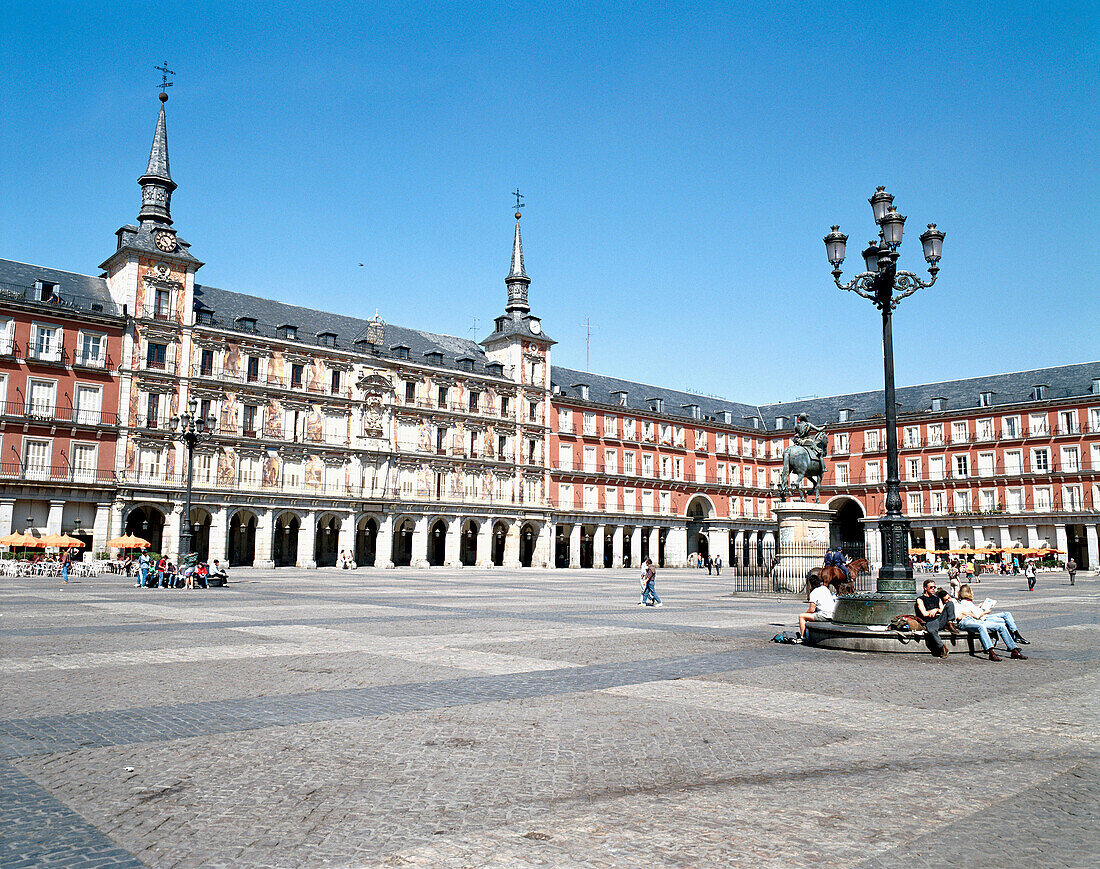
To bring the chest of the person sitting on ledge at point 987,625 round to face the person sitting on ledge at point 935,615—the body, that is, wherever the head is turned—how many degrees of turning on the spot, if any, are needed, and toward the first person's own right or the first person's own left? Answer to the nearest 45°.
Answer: approximately 90° to the first person's own right

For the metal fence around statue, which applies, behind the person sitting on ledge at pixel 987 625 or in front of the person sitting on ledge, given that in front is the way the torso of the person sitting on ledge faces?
behind

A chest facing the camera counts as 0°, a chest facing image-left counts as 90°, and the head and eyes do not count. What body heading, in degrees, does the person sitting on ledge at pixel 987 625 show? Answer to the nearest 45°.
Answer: approximately 315°

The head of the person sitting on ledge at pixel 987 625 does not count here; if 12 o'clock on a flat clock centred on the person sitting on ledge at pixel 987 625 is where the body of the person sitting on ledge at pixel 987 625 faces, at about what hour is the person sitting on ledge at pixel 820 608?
the person sitting on ledge at pixel 820 608 is roughly at 5 o'clock from the person sitting on ledge at pixel 987 625.
